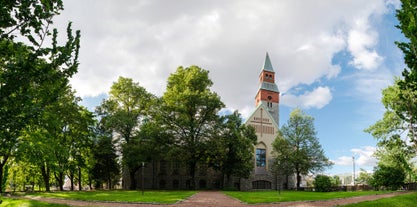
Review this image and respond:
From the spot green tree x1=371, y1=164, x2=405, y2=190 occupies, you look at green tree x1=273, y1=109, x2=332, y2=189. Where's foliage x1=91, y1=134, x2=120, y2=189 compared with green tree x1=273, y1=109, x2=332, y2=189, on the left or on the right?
left

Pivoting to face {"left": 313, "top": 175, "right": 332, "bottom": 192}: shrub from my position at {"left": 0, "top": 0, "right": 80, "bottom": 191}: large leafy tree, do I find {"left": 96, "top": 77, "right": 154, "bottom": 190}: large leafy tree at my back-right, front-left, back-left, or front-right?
front-left

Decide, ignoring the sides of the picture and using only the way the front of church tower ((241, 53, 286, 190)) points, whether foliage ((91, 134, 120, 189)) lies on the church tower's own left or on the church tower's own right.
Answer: on the church tower's own right

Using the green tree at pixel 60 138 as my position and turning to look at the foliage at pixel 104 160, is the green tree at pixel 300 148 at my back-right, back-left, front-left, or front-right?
front-right

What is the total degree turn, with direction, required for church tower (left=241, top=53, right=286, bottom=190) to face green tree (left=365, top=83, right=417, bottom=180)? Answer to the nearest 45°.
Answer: approximately 45° to its left

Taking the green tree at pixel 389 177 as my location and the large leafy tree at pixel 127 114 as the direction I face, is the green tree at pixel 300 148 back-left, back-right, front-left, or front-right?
front-right

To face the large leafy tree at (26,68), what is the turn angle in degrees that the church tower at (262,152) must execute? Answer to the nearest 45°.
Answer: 0° — it already faces it

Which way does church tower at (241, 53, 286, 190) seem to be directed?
toward the camera
